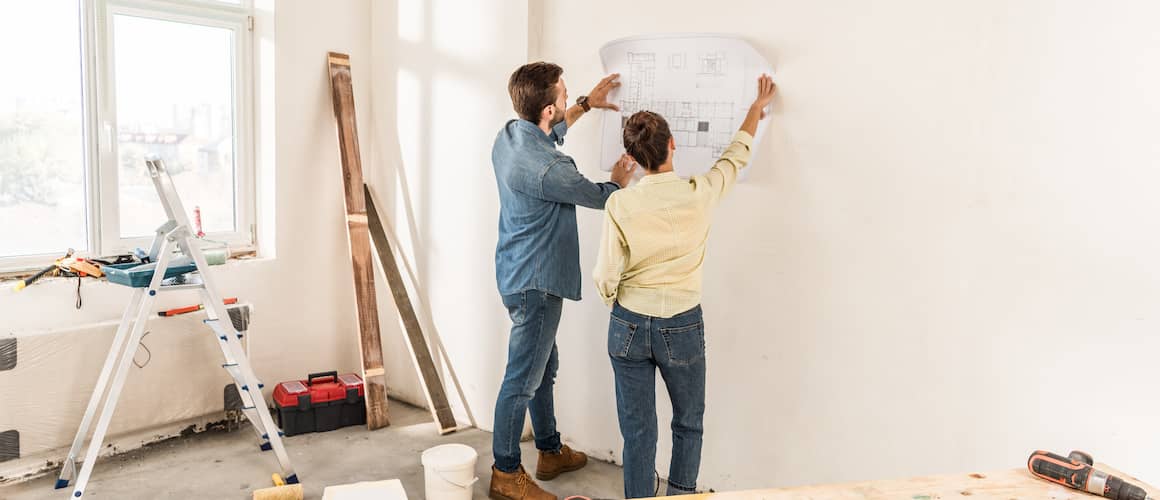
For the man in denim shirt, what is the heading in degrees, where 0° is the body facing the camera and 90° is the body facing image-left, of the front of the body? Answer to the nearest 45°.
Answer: approximately 225°

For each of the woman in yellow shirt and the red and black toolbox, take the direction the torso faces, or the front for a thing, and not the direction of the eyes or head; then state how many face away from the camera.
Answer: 1

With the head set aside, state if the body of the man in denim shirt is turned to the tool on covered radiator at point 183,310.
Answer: no

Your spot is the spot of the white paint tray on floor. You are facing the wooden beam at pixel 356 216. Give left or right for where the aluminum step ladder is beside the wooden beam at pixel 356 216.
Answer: left

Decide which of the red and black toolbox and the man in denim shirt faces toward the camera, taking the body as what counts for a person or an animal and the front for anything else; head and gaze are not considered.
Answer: the red and black toolbox

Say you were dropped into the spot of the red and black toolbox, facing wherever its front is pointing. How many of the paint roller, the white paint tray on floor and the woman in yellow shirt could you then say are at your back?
0

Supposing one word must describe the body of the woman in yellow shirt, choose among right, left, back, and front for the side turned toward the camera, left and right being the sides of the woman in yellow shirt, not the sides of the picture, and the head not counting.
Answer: back

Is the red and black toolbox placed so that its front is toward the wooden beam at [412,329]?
no

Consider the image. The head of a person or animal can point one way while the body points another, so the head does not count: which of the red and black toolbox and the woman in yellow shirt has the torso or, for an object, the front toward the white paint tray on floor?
the red and black toolbox

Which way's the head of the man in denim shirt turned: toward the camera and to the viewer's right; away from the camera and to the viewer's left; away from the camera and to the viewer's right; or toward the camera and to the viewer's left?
away from the camera and to the viewer's right

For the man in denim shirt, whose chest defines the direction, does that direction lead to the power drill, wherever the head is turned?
no

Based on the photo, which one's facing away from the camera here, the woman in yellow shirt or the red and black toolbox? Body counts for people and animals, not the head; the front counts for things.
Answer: the woman in yellow shirt

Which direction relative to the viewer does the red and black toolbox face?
toward the camera

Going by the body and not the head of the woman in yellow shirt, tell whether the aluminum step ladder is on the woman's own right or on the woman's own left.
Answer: on the woman's own left
